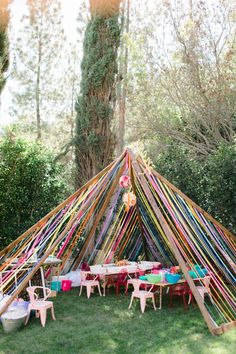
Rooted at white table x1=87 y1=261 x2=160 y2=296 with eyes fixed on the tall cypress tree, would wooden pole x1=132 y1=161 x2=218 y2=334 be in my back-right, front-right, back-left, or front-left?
back-right

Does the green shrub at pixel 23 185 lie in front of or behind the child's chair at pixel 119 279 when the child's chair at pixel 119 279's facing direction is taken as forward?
in front
